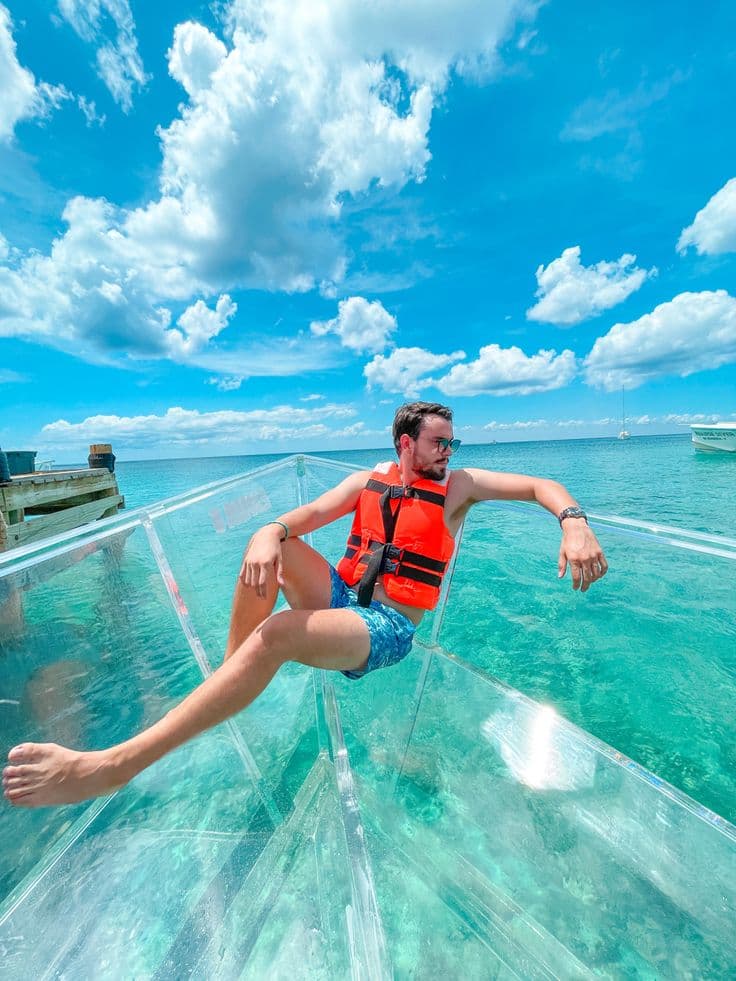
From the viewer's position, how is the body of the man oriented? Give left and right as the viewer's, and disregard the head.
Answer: facing the viewer and to the left of the viewer

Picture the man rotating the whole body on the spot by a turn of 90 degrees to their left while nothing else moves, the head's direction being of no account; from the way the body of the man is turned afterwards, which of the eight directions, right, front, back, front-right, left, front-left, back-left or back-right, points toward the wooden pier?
back

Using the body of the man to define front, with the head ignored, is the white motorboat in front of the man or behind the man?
behind
